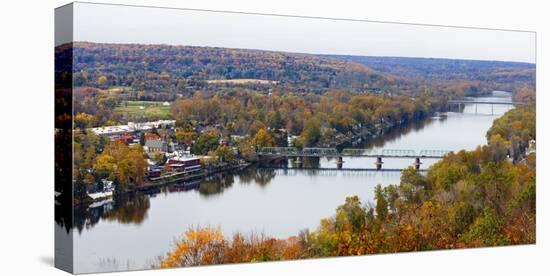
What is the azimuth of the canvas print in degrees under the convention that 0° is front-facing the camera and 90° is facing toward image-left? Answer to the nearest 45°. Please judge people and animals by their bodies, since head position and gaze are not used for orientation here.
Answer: approximately 315°
